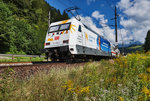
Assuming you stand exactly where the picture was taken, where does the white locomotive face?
facing the viewer and to the left of the viewer
